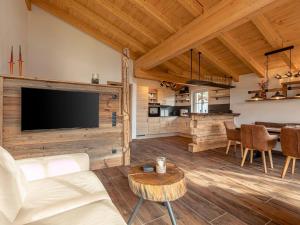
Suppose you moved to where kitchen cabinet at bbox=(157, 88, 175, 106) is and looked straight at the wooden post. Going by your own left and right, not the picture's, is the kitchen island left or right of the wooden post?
left

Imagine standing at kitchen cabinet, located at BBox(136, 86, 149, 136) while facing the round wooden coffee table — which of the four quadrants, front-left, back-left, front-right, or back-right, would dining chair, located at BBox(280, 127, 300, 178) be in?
front-left

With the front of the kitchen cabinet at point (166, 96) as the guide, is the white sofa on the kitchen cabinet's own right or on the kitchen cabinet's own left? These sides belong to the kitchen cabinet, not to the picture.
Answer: on the kitchen cabinet's own right

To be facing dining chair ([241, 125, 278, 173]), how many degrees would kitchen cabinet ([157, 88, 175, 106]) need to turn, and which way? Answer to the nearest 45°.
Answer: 0° — it already faces it

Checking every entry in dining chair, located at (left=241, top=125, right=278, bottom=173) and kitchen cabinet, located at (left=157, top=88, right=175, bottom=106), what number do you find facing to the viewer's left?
0

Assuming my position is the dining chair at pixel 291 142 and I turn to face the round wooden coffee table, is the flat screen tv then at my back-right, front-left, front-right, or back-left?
front-right

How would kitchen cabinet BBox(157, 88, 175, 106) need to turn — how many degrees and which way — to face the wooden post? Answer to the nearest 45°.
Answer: approximately 45° to its right

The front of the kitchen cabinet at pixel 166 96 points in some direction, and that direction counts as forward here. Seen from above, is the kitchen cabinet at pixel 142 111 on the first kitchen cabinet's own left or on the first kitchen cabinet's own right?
on the first kitchen cabinet's own right

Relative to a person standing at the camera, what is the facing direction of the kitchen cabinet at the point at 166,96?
facing the viewer and to the right of the viewer

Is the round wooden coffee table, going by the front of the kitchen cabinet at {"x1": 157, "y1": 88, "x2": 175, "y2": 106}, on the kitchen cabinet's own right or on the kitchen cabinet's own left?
on the kitchen cabinet's own right

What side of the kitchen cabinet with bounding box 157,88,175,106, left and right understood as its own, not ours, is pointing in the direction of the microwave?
right

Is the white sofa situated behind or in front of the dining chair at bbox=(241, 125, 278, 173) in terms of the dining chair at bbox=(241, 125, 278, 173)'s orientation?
behind

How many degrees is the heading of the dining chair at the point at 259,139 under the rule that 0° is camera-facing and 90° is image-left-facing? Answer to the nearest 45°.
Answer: approximately 225°
